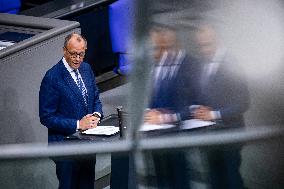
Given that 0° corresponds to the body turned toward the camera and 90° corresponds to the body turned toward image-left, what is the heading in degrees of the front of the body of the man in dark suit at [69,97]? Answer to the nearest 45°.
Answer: approximately 315°

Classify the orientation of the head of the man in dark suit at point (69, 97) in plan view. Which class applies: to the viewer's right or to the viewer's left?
to the viewer's right
